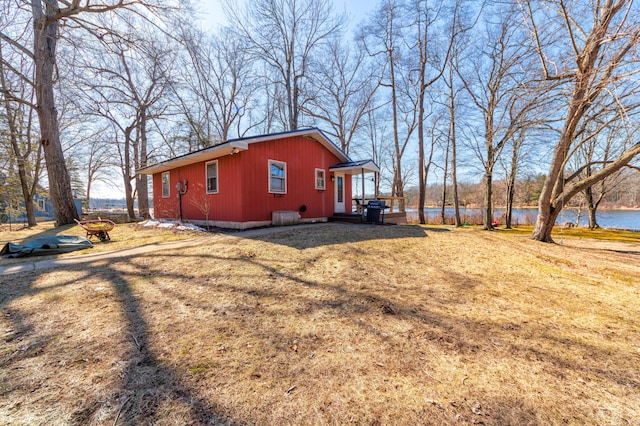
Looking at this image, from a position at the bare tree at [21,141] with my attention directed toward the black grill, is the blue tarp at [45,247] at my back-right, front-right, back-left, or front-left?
front-right

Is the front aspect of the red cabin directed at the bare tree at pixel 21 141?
no

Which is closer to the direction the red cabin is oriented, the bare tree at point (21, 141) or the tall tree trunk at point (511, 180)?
the tall tree trunk

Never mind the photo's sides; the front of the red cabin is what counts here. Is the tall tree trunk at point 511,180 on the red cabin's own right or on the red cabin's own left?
on the red cabin's own left

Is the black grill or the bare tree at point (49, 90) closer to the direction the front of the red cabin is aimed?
the black grill

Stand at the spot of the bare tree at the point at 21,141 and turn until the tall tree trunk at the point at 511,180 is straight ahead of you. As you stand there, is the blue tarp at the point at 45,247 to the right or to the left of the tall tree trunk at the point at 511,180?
right

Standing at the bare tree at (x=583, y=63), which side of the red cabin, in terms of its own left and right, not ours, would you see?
front

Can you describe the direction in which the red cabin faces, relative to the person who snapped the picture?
facing the viewer and to the right of the viewer

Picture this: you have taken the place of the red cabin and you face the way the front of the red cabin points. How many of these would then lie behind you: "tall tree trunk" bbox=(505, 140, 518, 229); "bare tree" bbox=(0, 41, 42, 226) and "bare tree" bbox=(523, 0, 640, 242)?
1

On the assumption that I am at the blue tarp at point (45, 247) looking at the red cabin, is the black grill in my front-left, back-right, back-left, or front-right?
front-right

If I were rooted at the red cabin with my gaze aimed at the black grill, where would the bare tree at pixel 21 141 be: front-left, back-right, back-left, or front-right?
back-left

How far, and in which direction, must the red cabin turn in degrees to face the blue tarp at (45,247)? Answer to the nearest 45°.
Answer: approximately 90° to its right

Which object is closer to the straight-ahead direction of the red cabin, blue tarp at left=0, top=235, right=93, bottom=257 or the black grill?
the black grill

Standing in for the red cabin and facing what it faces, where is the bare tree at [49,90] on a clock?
The bare tree is roughly at 5 o'clock from the red cabin.
